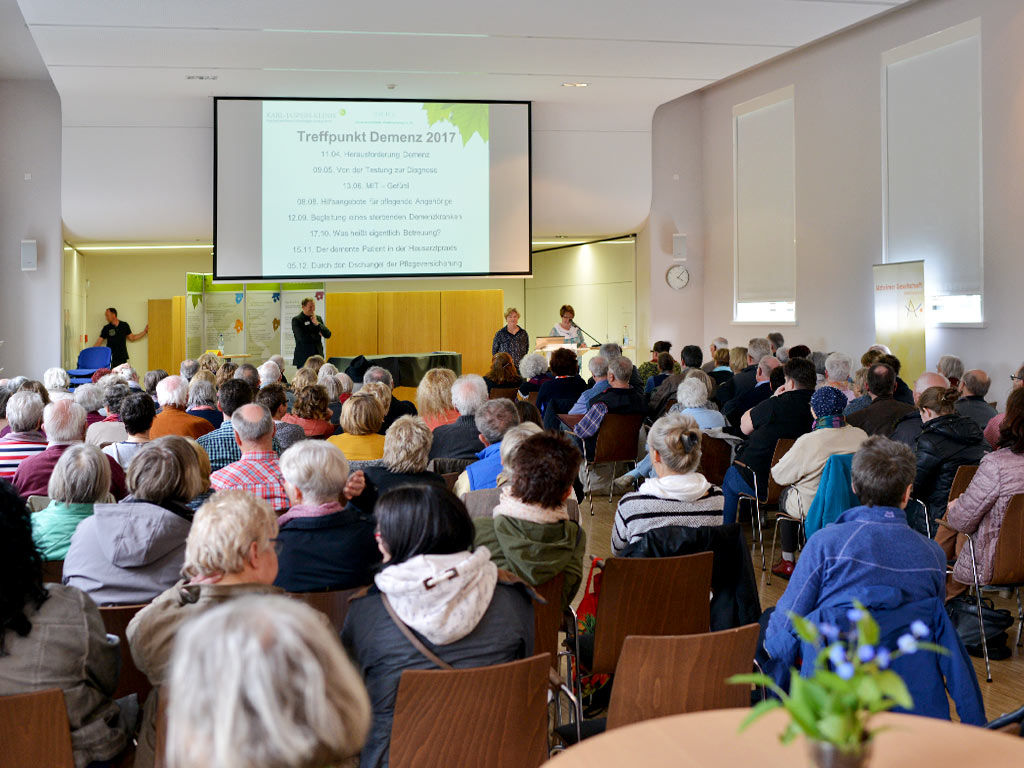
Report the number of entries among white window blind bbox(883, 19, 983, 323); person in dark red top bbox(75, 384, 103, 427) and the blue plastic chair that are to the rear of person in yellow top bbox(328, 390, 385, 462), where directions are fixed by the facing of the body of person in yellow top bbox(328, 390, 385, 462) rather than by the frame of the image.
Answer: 0

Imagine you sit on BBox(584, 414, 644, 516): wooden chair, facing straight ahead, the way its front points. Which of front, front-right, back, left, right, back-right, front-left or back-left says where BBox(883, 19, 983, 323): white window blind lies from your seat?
right

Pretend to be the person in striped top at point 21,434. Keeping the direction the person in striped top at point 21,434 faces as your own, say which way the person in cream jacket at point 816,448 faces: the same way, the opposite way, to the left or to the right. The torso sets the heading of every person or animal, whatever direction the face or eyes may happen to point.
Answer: the same way

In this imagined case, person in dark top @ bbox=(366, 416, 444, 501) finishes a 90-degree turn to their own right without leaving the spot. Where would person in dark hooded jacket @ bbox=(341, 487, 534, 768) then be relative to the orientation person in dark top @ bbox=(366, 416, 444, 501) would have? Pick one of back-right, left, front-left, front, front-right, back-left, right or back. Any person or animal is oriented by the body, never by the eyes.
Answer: right

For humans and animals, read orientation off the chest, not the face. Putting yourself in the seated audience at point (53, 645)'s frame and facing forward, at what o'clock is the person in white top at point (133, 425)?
the person in white top at point (133, 425) is roughly at 12 o'clock from the seated audience at point (53, 645).

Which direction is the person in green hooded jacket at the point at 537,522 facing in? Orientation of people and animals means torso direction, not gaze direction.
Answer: away from the camera

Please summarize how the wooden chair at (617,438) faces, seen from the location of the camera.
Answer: facing away from the viewer and to the left of the viewer

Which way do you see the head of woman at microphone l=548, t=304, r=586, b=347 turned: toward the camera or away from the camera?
toward the camera

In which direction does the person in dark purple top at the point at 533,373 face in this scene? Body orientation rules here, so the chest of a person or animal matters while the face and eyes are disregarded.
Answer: away from the camera

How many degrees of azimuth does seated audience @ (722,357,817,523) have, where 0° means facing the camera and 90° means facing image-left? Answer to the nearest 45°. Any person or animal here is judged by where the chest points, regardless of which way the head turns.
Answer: approximately 135°

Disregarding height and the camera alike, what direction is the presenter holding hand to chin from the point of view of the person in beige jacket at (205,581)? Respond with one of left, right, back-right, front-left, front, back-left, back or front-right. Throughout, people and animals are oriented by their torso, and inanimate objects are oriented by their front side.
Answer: front-left

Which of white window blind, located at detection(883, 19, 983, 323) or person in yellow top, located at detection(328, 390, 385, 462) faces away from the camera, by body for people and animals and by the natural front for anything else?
the person in yellow top

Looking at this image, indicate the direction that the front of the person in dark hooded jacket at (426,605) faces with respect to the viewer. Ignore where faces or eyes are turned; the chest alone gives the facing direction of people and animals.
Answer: facing away from the viewer

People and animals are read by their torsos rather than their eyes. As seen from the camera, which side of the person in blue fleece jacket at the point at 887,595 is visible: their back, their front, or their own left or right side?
back

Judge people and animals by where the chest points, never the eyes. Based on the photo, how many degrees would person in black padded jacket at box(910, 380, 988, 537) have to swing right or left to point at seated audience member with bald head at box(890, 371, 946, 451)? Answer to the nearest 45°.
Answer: approximately 45° to their right

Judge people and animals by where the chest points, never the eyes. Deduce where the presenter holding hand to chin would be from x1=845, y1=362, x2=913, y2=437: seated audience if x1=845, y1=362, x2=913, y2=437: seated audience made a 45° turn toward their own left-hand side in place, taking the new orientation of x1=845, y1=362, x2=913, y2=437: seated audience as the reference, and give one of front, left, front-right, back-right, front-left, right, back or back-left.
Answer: front
